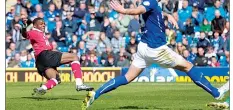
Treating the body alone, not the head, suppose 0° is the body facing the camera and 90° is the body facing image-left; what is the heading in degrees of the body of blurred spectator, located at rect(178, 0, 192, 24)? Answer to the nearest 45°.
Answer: approximately 0°

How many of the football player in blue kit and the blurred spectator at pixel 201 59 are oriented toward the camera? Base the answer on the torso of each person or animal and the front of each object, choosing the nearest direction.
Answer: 1

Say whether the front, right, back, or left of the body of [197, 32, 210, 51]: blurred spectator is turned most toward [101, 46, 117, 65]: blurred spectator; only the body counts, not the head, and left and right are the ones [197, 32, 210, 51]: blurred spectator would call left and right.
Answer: right
